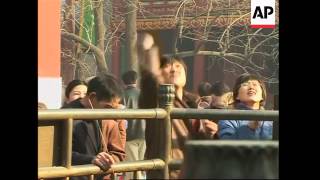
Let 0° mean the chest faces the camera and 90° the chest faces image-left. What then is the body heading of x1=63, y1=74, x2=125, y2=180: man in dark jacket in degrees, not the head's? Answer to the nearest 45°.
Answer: approximately 315°
